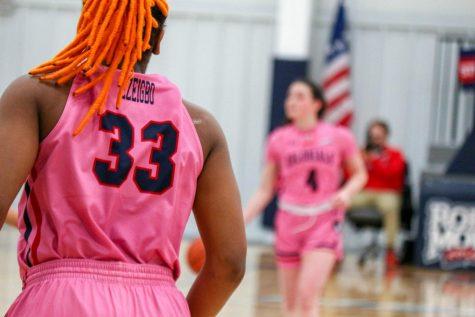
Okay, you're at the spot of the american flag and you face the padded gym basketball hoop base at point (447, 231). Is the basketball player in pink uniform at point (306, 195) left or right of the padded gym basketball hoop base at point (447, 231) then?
right

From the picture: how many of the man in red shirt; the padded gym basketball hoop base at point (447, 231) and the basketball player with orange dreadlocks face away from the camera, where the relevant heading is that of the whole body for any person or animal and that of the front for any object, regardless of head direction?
1

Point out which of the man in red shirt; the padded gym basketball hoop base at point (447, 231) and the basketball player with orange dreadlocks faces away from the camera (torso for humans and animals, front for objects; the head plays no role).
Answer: the basketball player with orange dreadlocks

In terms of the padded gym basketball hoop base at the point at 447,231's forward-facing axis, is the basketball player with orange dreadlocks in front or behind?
in front

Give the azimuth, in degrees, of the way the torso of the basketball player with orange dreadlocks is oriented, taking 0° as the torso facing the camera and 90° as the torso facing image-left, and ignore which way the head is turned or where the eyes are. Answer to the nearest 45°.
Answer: approximately 180°

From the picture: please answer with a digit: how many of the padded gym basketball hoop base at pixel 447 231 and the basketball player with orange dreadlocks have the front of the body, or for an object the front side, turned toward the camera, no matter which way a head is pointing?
1

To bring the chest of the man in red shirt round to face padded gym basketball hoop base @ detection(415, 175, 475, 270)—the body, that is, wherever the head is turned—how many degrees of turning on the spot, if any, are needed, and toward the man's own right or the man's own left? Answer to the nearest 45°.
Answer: approximately 135° to the man's own left

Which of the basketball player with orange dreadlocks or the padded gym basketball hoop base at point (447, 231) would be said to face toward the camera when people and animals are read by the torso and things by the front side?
the padded gym basketball hoop base

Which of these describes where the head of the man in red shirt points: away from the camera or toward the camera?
toward the camera

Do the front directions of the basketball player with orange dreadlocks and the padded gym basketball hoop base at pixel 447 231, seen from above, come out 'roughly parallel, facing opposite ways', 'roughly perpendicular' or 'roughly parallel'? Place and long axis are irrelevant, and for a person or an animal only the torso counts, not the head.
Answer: roughly parallel, facing opposite ways

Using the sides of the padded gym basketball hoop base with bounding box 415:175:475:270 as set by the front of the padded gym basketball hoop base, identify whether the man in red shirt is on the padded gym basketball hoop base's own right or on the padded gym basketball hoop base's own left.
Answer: on the padded gym basketball hoop base's own right

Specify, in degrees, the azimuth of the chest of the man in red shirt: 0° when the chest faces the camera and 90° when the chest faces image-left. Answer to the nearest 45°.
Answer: approximately 45°

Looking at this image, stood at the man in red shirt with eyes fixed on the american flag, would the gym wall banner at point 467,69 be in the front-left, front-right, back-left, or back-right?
front-right

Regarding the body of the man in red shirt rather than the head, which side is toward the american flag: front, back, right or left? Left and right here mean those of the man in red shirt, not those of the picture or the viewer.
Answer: right

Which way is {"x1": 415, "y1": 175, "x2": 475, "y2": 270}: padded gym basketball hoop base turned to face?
toward the camera
